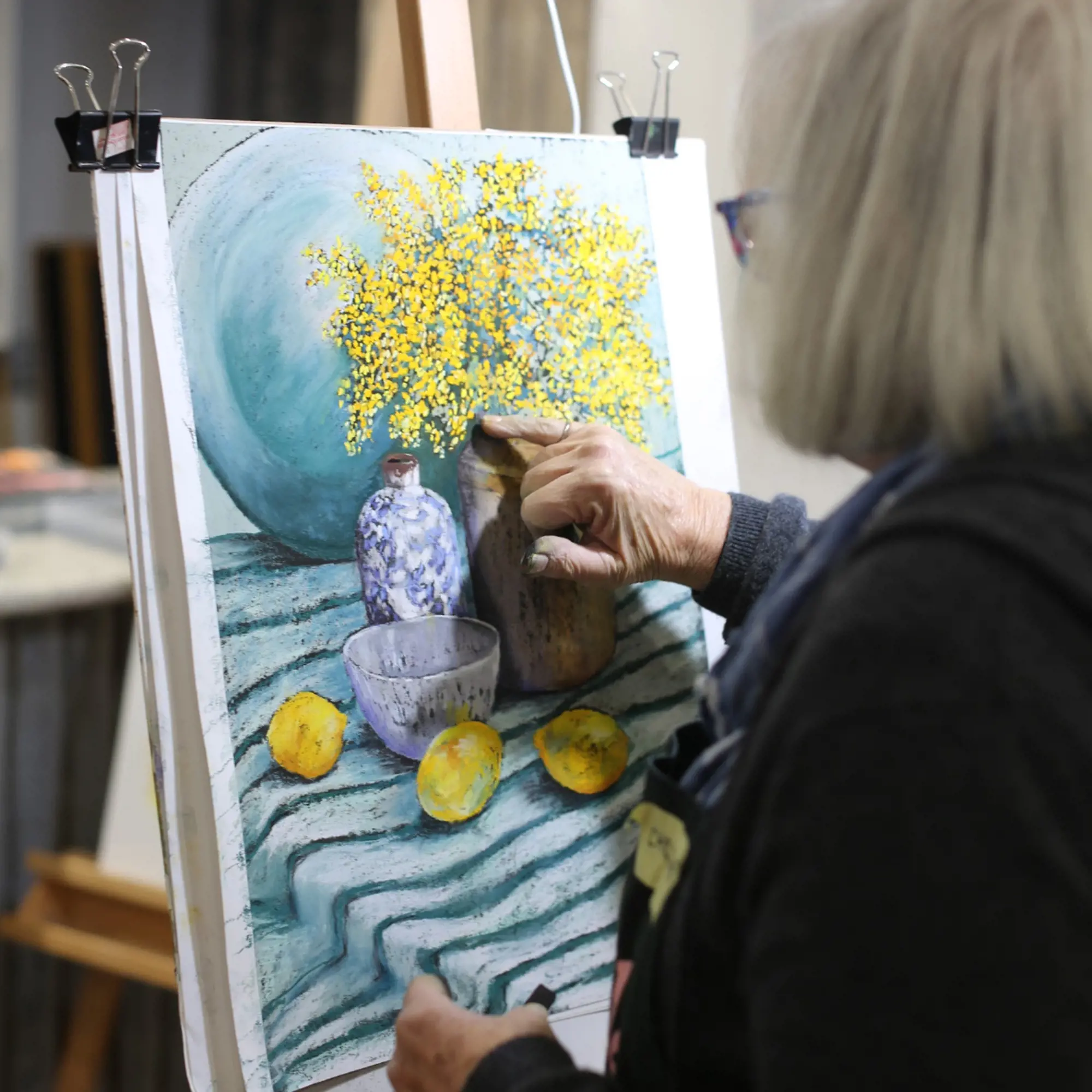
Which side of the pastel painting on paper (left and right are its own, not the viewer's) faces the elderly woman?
front

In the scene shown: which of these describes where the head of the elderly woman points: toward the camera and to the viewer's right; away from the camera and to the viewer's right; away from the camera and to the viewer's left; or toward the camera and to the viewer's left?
away from the camera and to the viewer's left

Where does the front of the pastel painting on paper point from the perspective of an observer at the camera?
facing the viewer and to the right of the viewer
